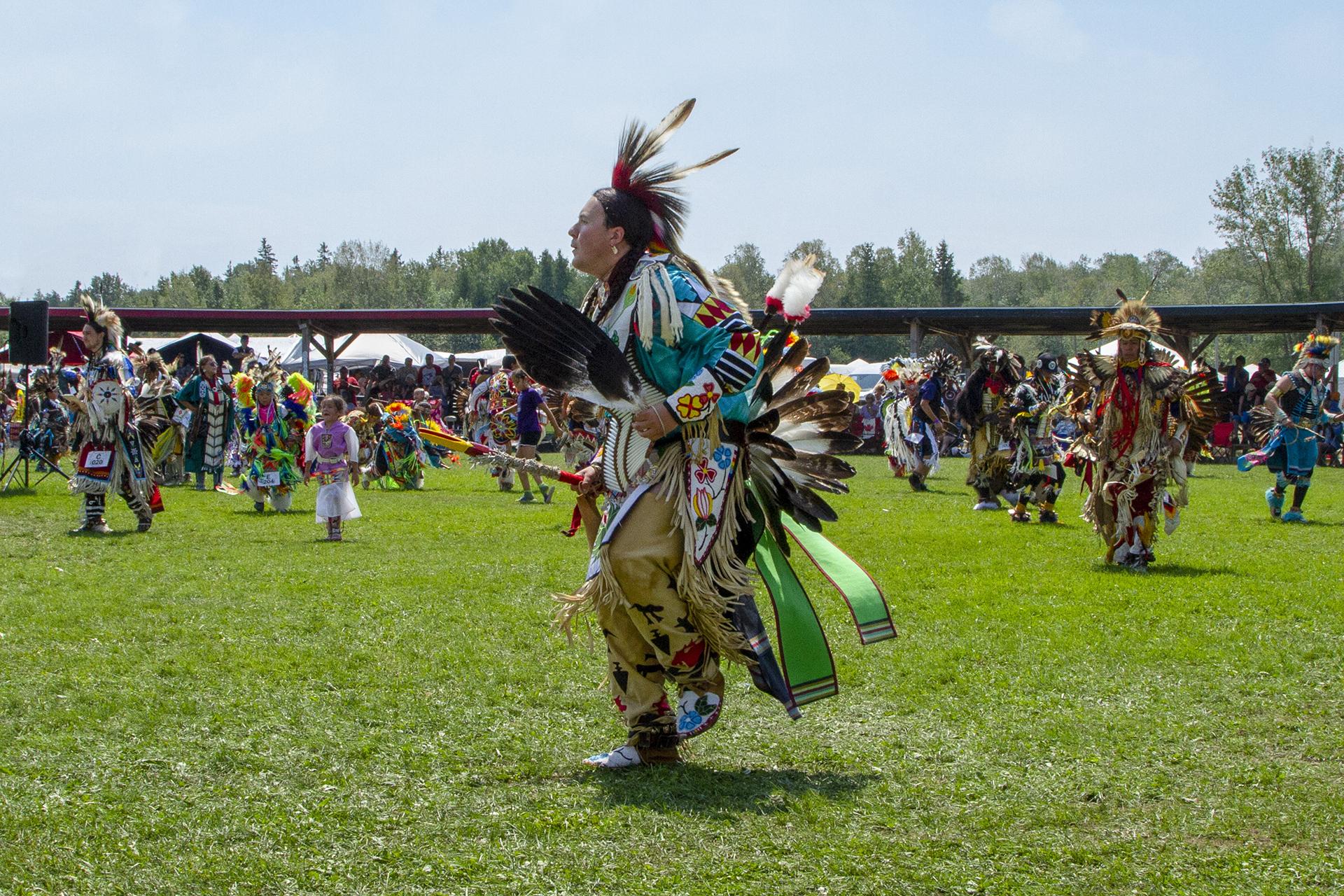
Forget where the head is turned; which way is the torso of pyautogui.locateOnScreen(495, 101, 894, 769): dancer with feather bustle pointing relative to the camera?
to the viewer's left

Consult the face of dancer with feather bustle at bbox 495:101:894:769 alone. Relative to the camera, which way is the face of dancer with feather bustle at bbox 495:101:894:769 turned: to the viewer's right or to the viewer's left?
to the viewer's left

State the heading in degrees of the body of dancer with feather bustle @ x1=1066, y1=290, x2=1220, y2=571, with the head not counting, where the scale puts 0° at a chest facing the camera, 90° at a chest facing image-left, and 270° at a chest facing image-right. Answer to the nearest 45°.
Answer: approximately 0°

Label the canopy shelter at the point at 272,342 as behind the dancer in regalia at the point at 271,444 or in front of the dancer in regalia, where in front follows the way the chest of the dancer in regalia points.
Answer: behind
